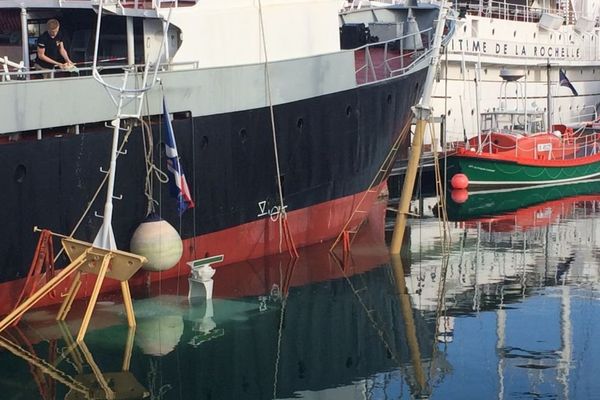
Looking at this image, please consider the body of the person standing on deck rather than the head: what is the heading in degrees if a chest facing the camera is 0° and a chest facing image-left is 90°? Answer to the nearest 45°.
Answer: approximately 315°

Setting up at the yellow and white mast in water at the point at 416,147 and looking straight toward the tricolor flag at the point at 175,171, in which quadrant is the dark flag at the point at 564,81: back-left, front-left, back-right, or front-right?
back-right

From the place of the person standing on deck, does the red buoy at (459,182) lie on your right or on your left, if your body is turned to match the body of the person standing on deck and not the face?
on your left

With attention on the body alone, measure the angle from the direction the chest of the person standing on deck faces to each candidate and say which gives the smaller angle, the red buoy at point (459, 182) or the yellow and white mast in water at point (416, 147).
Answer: the yellow and white mast in water

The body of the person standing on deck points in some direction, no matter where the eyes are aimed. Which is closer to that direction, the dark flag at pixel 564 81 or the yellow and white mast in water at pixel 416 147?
the yellow and white mast in water

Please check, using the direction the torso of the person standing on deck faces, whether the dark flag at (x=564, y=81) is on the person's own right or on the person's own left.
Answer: on the person's own left
